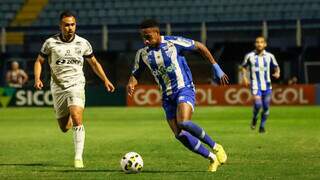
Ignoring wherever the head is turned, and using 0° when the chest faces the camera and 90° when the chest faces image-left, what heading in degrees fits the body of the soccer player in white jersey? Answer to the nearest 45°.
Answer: approximately 0°

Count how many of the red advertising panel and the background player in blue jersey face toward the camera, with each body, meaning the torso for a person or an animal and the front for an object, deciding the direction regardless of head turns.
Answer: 2

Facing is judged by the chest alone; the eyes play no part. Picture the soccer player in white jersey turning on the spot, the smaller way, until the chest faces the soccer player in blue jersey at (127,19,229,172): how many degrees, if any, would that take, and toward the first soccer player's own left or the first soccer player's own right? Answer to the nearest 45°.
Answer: approximately 45° to the first soccer player's own left

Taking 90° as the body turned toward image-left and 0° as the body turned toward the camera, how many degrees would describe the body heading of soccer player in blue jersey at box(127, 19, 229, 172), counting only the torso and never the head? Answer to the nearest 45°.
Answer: approximately 45°

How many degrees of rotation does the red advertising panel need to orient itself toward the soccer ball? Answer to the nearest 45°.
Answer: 0° — it already faces it
